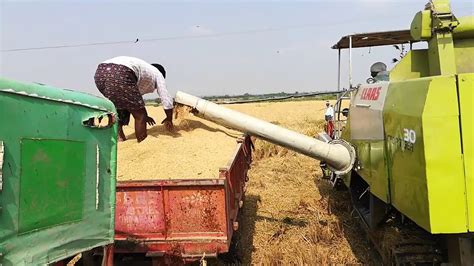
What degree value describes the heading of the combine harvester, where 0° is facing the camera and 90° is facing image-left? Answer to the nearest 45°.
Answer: approximately 135°
